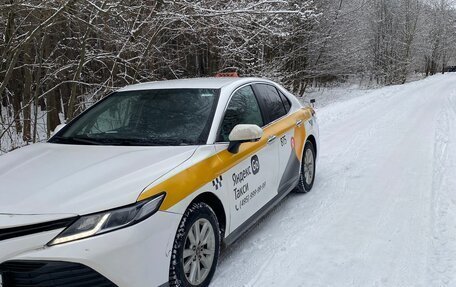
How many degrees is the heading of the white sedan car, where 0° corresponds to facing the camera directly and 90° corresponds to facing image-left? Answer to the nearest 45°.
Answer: approximately 45°
